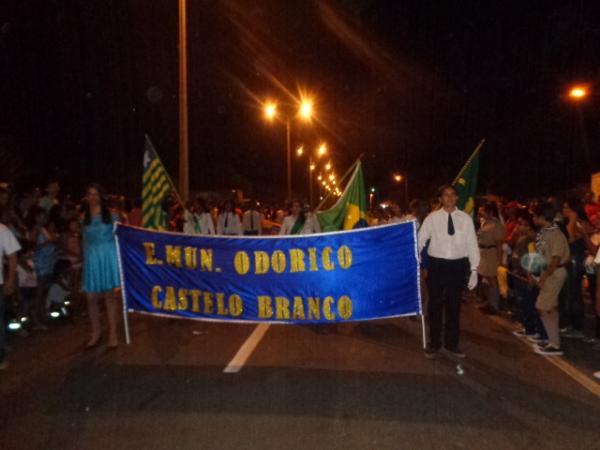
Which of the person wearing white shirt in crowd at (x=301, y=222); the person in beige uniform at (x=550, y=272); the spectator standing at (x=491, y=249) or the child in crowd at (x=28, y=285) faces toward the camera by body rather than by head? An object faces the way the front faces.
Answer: the person wearing white shirt in crowd

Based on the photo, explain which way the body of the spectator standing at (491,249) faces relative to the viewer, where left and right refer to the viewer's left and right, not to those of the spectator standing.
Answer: facing to the left of the viewer

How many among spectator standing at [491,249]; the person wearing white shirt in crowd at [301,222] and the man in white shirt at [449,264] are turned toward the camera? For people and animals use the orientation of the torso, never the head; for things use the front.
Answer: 2

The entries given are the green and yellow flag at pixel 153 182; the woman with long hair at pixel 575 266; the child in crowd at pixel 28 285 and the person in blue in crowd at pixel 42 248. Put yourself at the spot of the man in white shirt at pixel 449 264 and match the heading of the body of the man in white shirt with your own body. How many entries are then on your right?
3

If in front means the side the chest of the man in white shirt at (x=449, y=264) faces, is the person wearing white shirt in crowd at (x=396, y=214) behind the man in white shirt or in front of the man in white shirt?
behind

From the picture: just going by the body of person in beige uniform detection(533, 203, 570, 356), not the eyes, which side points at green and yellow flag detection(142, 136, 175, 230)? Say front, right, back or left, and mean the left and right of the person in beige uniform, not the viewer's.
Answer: front

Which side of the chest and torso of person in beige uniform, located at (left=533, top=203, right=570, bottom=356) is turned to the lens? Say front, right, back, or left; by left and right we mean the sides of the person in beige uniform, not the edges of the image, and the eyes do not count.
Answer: left

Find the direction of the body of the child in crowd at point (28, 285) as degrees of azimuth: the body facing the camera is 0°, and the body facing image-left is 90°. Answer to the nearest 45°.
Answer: approximately 270°

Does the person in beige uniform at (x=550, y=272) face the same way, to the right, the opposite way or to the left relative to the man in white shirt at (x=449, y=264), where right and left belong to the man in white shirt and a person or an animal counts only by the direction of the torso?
to the right
